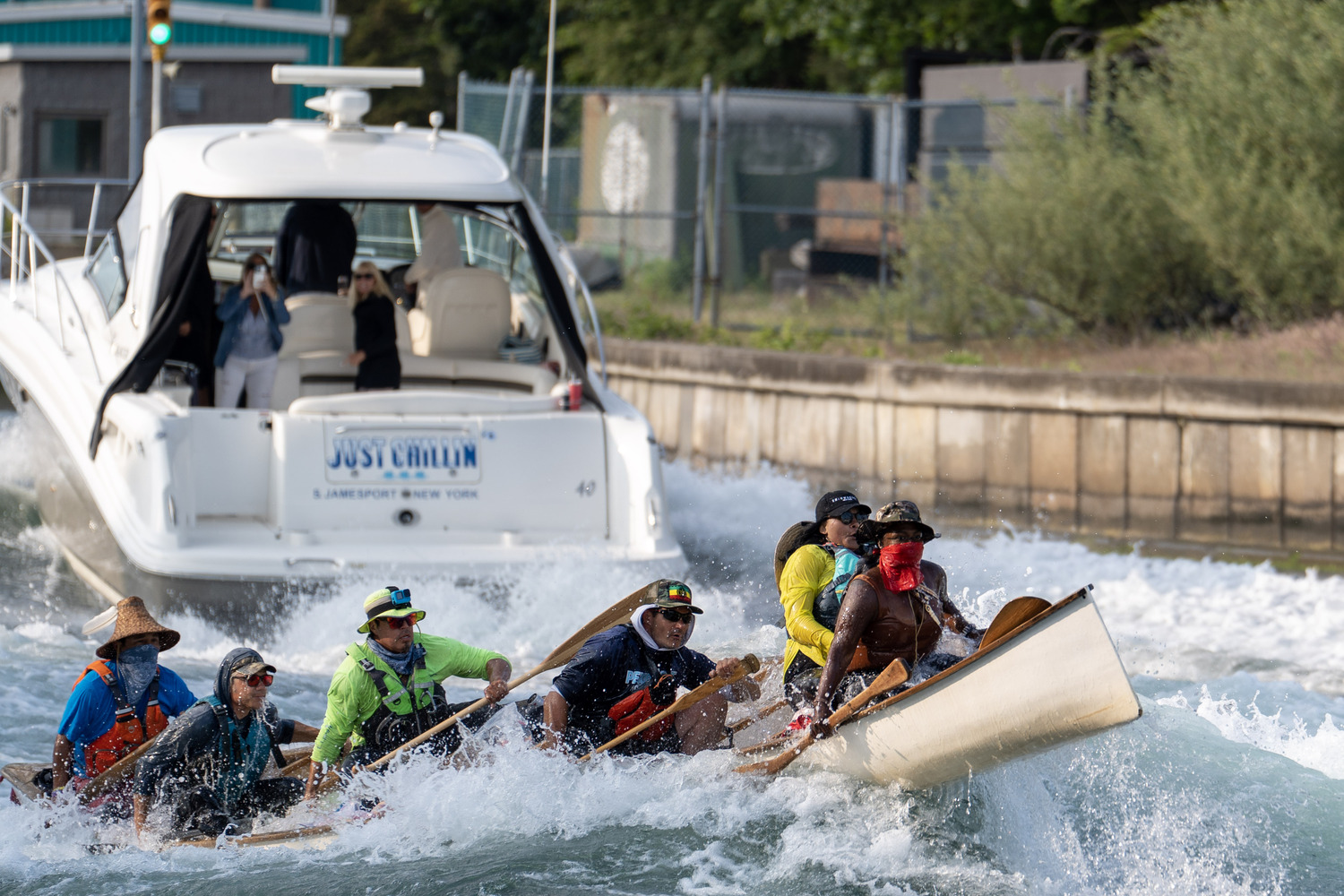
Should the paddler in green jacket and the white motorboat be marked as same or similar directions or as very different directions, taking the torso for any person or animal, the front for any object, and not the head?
very different directions

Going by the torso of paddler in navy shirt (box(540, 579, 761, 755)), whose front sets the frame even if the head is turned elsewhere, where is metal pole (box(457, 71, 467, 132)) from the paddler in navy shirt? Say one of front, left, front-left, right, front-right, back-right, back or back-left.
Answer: back-left

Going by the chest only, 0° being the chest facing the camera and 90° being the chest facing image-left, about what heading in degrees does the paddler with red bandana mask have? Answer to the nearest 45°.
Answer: approximately 315°

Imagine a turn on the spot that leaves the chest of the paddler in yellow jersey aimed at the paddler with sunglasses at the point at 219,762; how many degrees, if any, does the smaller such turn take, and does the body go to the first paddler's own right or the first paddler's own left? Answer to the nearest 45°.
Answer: approximately 90° to the first paddler's own right

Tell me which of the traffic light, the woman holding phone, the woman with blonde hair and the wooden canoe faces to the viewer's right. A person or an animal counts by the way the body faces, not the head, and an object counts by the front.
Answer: the wooden canoe

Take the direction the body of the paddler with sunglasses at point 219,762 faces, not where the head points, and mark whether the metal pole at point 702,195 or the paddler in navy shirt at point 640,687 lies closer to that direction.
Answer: the paddler in navy shirt

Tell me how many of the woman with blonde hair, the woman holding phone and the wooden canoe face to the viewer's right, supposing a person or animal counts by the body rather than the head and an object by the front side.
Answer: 1

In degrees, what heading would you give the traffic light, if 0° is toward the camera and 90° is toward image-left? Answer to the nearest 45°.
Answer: approximately 0°

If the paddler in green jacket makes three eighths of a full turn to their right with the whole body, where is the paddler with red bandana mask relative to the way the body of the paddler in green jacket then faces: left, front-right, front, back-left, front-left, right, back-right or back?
back

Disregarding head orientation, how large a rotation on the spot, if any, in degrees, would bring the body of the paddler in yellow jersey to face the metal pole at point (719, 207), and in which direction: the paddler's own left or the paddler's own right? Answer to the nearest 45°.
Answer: approximately 135° to the paddler's own left

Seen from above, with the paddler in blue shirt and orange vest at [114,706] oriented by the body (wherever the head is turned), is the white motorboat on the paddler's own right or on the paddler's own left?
on the paddler's own left

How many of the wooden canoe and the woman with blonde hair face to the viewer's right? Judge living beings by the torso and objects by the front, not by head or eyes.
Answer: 1

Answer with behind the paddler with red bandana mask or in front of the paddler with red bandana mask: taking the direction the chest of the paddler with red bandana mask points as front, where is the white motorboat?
behind

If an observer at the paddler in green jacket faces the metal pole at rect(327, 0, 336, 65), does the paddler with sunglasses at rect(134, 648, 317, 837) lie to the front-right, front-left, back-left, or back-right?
back-left

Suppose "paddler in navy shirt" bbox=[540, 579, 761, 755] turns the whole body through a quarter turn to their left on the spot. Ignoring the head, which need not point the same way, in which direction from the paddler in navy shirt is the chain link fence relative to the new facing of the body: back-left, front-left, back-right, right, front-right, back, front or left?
front-left
